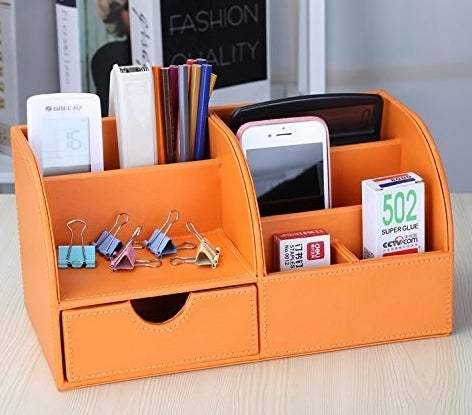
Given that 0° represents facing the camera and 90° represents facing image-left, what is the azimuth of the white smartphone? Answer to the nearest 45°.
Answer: approximately 0°

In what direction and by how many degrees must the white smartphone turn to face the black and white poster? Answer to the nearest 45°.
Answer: approximately 180°
